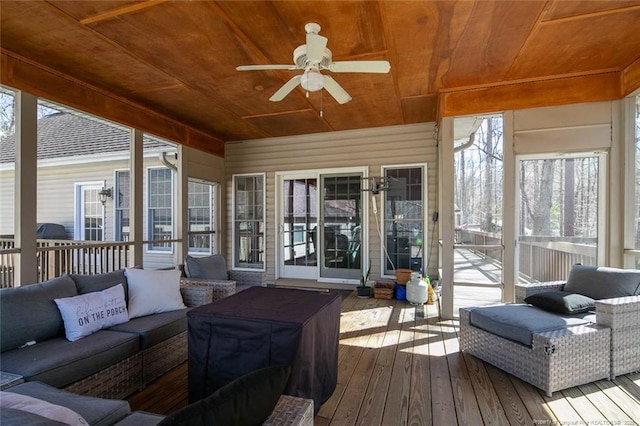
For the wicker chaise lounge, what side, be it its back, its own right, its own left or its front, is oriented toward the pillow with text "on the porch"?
front

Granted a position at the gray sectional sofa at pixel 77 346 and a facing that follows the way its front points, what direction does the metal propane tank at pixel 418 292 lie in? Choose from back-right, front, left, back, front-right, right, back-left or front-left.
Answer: front-left

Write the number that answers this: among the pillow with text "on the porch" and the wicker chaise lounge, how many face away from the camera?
0

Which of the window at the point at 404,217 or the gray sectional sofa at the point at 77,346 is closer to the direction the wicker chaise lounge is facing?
the gray sectional sofa

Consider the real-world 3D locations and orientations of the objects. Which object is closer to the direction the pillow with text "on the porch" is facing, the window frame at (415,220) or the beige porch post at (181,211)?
the window frame

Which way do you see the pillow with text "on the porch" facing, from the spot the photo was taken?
facing the viewer and to the right of the viewer

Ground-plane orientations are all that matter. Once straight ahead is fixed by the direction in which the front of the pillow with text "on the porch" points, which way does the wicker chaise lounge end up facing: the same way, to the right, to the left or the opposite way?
the opposite way

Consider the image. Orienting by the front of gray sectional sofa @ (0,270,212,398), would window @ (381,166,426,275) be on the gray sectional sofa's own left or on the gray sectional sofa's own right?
on the gray sectional sofa's own left

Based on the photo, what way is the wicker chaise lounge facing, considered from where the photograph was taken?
facing the viewer and to the left of the viewer

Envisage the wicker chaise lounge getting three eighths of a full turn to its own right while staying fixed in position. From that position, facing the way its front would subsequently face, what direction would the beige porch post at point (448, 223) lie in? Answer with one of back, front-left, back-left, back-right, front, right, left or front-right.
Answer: front-left

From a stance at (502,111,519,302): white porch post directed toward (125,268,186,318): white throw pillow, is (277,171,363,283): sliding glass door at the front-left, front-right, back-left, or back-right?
front-right

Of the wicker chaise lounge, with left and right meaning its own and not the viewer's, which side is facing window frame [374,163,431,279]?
right

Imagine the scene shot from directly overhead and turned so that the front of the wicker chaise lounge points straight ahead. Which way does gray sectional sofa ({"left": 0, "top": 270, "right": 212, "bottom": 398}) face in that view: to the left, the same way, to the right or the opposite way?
the opposite way

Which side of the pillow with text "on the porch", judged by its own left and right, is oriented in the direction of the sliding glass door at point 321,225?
left

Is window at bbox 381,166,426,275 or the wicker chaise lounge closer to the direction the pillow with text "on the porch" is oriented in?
the wicker chaise lounge

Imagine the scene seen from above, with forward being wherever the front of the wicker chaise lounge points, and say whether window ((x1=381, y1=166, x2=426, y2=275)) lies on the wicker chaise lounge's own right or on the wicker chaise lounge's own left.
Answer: on the wicker chaise lounge's own right

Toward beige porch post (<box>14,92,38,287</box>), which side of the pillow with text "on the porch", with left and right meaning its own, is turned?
back
